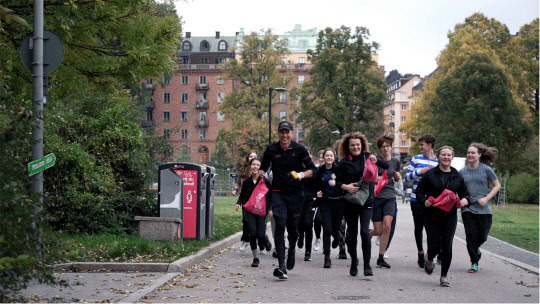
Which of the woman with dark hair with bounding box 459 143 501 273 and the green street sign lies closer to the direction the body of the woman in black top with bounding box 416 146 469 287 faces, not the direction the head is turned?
the green street sign

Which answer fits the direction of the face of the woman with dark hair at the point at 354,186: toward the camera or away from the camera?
toward the camera

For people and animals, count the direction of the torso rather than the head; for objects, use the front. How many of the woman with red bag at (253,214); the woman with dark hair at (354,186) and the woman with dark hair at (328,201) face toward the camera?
3

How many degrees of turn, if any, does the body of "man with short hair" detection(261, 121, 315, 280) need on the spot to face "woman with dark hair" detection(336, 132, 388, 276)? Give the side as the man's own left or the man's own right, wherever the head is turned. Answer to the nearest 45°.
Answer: approximately 90° to the man's own left

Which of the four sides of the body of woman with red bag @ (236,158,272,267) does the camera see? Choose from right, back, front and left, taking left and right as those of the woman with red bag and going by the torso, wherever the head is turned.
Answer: front

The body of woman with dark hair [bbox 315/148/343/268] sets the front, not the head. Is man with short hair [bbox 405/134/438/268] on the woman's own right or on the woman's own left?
on the woman's own left

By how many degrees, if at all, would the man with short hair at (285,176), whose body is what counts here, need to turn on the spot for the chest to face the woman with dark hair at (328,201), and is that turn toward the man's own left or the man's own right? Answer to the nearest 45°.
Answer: approximately 135° to the man's own left

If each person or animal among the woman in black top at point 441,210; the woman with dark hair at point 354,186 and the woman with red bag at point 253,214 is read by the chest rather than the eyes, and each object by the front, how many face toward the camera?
3

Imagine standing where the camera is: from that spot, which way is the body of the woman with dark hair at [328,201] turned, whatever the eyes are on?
toward the camera

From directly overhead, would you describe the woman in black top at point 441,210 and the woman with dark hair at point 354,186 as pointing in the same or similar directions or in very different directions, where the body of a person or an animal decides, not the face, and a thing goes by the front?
same or similar directions

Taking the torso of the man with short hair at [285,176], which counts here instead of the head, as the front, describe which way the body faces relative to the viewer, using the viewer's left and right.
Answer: facing the viewer
